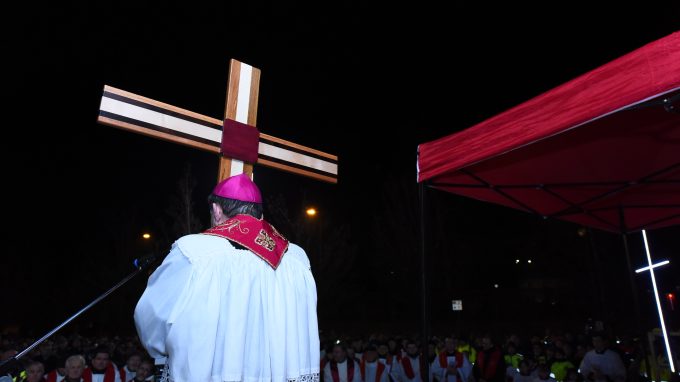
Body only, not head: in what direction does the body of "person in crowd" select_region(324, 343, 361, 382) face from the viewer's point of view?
toward the camera

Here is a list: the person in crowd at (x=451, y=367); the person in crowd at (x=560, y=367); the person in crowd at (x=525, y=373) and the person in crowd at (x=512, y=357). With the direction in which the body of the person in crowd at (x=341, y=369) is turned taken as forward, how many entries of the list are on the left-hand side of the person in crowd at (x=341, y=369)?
4

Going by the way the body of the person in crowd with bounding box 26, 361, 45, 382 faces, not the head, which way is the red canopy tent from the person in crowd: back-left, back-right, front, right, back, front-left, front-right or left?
front-left

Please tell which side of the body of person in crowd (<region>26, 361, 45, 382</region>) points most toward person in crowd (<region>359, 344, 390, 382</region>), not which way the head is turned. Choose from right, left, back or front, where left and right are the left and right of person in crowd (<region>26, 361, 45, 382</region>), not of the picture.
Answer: left

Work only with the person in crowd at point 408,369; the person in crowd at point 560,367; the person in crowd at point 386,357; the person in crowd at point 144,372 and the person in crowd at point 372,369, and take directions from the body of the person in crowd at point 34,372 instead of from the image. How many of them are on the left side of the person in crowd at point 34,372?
5

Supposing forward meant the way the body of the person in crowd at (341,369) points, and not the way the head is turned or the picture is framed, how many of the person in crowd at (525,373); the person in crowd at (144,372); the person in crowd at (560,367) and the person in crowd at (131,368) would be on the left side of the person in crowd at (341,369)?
2

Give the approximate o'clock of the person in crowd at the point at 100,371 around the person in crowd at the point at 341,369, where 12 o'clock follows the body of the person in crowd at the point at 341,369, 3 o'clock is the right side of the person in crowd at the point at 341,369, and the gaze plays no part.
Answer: the person in crowd at the point at 100,371 is roughly at 2 o'clock from the person in crowd at the point at 341,369.

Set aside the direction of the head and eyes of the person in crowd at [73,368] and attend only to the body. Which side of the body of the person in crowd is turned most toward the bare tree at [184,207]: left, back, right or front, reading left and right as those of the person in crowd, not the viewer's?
back

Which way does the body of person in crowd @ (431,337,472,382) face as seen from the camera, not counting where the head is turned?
toward the camera

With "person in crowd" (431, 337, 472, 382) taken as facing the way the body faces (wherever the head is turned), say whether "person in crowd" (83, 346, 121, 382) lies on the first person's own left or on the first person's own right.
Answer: on the first person's own right
